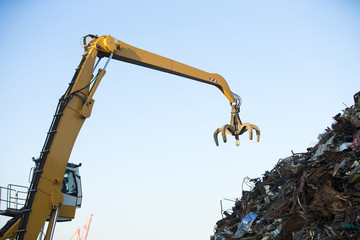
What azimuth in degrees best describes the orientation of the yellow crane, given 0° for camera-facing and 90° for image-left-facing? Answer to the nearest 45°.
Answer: approximately 270°

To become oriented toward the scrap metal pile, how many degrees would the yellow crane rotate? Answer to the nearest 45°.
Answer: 0° — it already faces it
